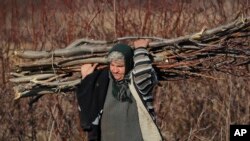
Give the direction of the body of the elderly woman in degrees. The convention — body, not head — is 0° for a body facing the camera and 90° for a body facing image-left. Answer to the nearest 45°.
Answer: approximately 0°
